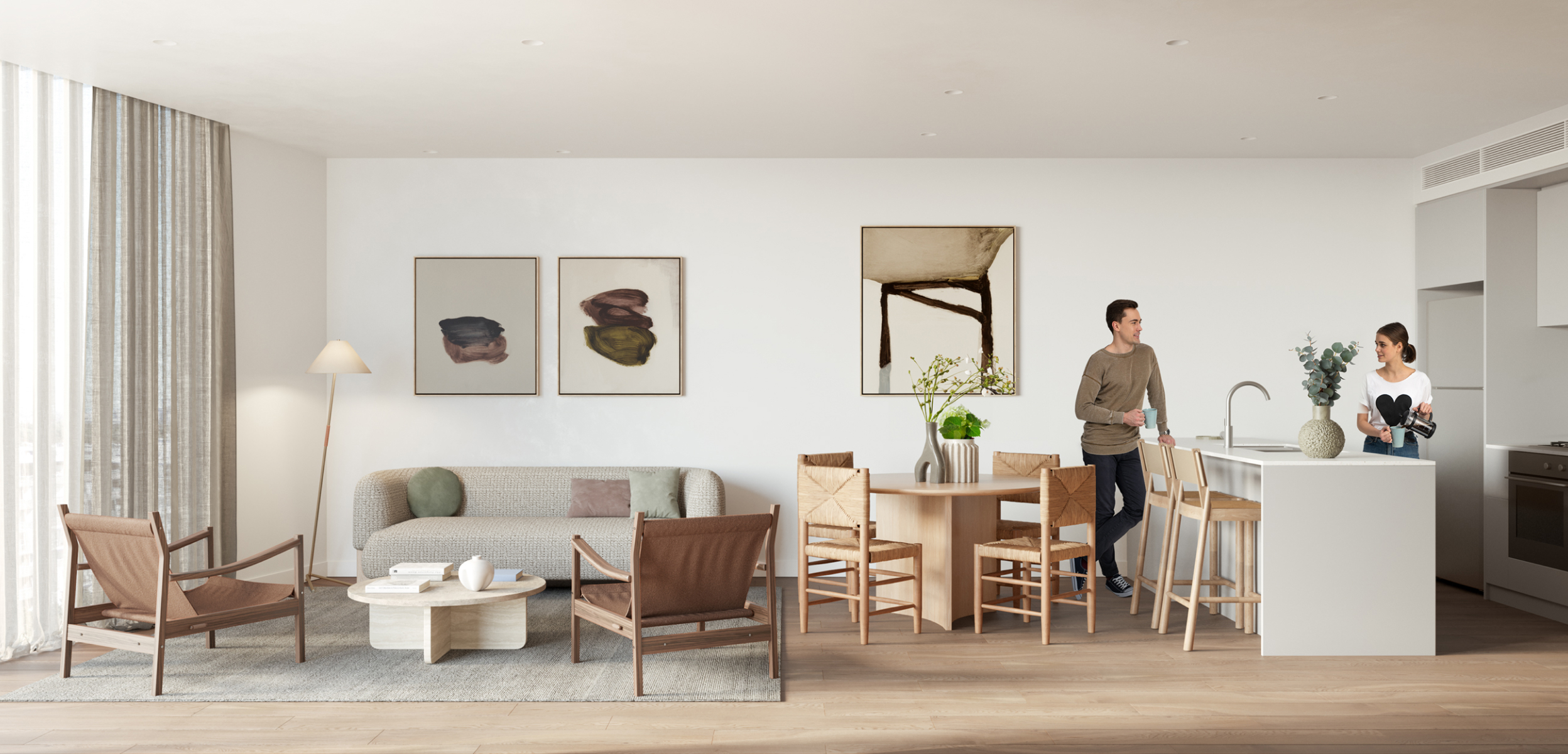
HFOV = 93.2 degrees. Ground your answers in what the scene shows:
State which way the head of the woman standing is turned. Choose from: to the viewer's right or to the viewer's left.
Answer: to the viewer's left

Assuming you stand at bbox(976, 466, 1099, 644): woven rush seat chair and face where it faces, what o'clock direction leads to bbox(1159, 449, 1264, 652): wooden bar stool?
The wooden bar stool is roughly at 4 o'clock from the woven rush seat chair.

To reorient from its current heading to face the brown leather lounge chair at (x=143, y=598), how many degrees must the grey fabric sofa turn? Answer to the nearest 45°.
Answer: approximately 45° to its right

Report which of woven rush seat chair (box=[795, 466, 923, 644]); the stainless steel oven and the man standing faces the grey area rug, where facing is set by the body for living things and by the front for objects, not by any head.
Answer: the stainless steel oven

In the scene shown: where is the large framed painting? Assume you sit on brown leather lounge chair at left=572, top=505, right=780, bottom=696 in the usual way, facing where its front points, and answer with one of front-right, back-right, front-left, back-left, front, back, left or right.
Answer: right

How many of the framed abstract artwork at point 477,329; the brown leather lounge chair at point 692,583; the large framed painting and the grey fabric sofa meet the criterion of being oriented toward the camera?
3

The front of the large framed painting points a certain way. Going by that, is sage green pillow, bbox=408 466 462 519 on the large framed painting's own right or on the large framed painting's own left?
on the large framed painting's own right

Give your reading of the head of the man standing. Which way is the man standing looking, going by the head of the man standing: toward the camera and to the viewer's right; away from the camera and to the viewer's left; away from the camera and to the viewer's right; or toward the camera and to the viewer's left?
toward the camera and to the viewer's right

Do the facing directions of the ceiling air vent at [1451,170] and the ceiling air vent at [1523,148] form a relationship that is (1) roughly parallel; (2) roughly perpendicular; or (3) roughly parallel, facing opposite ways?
roughly parallel

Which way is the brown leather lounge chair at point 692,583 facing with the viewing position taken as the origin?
facing away from the viewer and to the left of the viewer

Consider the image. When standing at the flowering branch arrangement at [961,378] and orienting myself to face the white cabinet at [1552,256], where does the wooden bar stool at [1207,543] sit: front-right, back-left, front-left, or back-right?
front-right

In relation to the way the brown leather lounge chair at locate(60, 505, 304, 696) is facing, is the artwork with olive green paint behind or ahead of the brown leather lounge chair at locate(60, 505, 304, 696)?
ahead

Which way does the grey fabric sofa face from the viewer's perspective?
toward the camera

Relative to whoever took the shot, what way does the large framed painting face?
facing the viewer

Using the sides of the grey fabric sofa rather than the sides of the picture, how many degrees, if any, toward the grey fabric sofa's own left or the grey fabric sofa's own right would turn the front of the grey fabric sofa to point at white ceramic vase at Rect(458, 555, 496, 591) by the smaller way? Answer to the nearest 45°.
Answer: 0° — it already faces it
